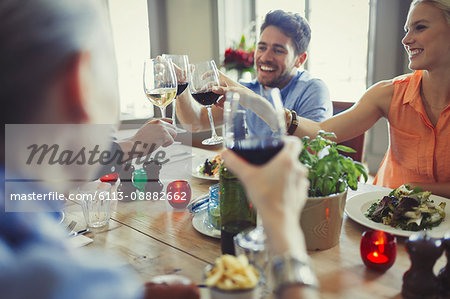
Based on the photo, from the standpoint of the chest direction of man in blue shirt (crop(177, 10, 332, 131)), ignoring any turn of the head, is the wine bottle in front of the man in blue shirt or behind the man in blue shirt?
in front

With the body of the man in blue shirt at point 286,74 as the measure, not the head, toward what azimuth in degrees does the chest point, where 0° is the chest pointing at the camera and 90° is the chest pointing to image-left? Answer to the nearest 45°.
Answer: approximately 45°

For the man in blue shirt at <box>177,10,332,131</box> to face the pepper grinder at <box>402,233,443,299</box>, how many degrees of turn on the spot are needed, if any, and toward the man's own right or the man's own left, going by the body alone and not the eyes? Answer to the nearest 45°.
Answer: approximately 45° to the man's own left

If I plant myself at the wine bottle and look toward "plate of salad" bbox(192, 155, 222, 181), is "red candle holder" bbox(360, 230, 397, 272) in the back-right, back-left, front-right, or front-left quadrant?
back-right

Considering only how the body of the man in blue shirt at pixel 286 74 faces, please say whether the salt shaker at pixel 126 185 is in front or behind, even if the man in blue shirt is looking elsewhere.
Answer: in front

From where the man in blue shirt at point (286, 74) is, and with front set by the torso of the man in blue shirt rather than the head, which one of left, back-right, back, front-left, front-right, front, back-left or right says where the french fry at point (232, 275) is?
front-left

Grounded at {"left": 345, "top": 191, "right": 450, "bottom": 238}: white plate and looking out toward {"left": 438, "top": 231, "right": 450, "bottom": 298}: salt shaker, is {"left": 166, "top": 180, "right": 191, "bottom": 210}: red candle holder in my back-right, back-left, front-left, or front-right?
back-right

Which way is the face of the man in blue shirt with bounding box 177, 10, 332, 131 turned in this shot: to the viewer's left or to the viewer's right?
to the viewer's left

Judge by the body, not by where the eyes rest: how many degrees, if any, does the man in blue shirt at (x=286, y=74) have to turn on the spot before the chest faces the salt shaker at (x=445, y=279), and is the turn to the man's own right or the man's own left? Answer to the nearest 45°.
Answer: approximately 45° to the man's own left
